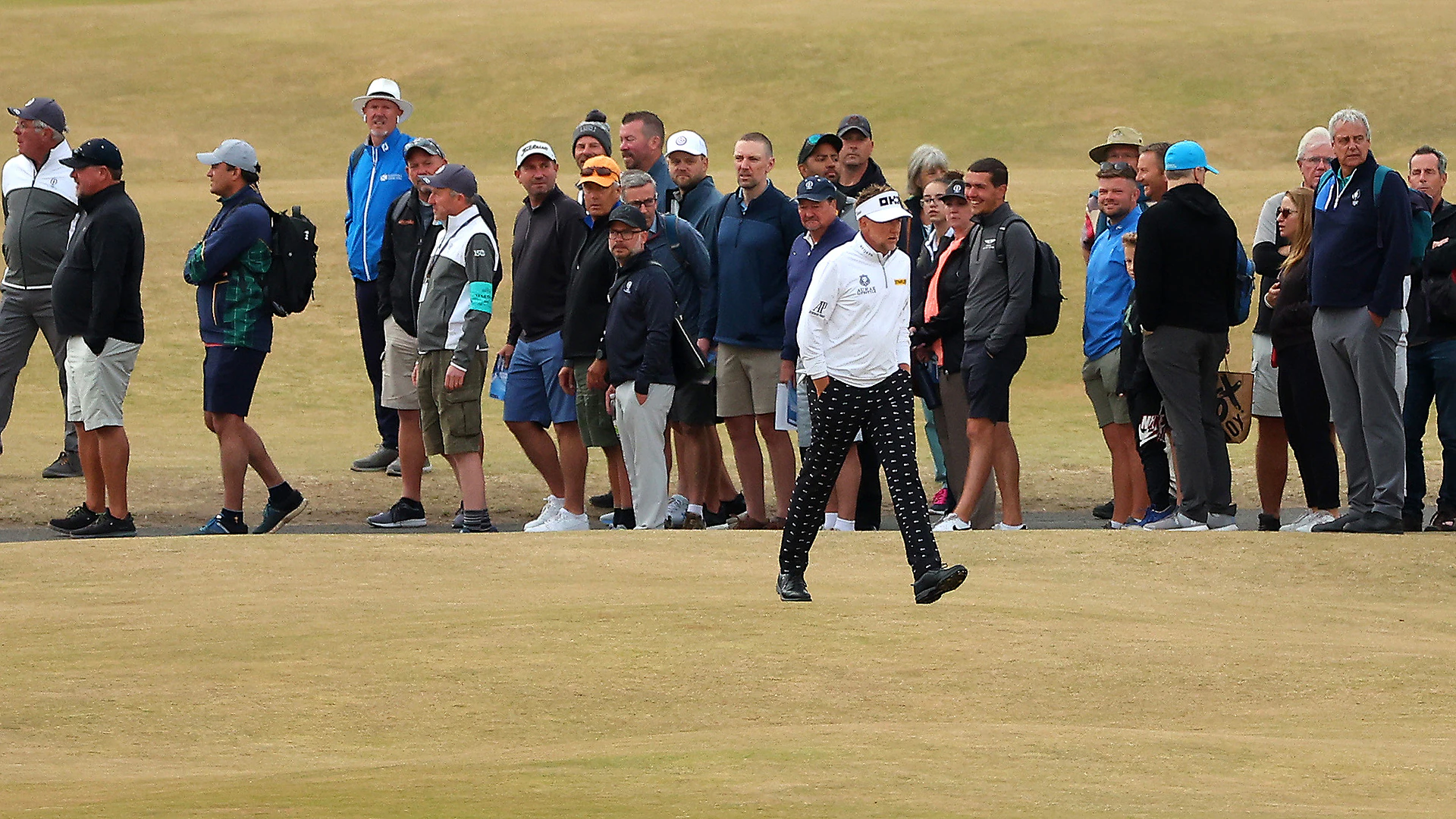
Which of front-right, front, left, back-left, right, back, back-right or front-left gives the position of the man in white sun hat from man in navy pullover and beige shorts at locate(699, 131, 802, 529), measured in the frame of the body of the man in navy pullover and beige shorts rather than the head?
right

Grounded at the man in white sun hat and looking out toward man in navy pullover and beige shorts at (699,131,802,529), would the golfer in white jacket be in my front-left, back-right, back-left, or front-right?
front-right

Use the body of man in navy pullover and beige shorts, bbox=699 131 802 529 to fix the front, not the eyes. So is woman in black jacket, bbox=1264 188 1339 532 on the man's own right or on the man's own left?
on the man's own left

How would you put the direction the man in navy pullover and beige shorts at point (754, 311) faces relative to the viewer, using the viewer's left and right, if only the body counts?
facing the viewer and to the left of the viewer

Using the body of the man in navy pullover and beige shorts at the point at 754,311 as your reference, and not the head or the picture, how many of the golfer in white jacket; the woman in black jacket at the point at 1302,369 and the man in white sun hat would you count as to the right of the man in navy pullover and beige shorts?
1

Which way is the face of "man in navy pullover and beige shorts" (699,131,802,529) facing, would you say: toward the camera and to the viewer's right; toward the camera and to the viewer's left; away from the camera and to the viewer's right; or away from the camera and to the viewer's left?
toward the camera and to the viewer's left

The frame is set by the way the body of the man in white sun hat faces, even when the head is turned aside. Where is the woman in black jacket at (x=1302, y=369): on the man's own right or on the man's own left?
on the man's own left

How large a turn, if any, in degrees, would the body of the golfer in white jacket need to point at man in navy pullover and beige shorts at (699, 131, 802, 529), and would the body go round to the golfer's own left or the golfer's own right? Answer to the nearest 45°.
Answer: approximately 135° to the golfer's own left

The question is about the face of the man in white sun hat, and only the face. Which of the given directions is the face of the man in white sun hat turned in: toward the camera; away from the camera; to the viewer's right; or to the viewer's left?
toward the camera

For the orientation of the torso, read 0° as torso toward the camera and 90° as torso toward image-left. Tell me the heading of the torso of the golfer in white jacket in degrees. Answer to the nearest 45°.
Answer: approximately 315°

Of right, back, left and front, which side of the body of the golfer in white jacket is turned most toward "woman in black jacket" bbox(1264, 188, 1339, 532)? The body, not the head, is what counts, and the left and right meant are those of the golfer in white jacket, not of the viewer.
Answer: left

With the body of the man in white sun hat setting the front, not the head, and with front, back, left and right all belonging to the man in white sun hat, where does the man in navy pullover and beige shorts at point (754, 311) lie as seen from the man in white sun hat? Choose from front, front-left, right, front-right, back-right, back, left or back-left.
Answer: left

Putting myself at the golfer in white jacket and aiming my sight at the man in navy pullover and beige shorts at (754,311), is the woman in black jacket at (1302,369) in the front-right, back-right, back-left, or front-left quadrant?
front-right
